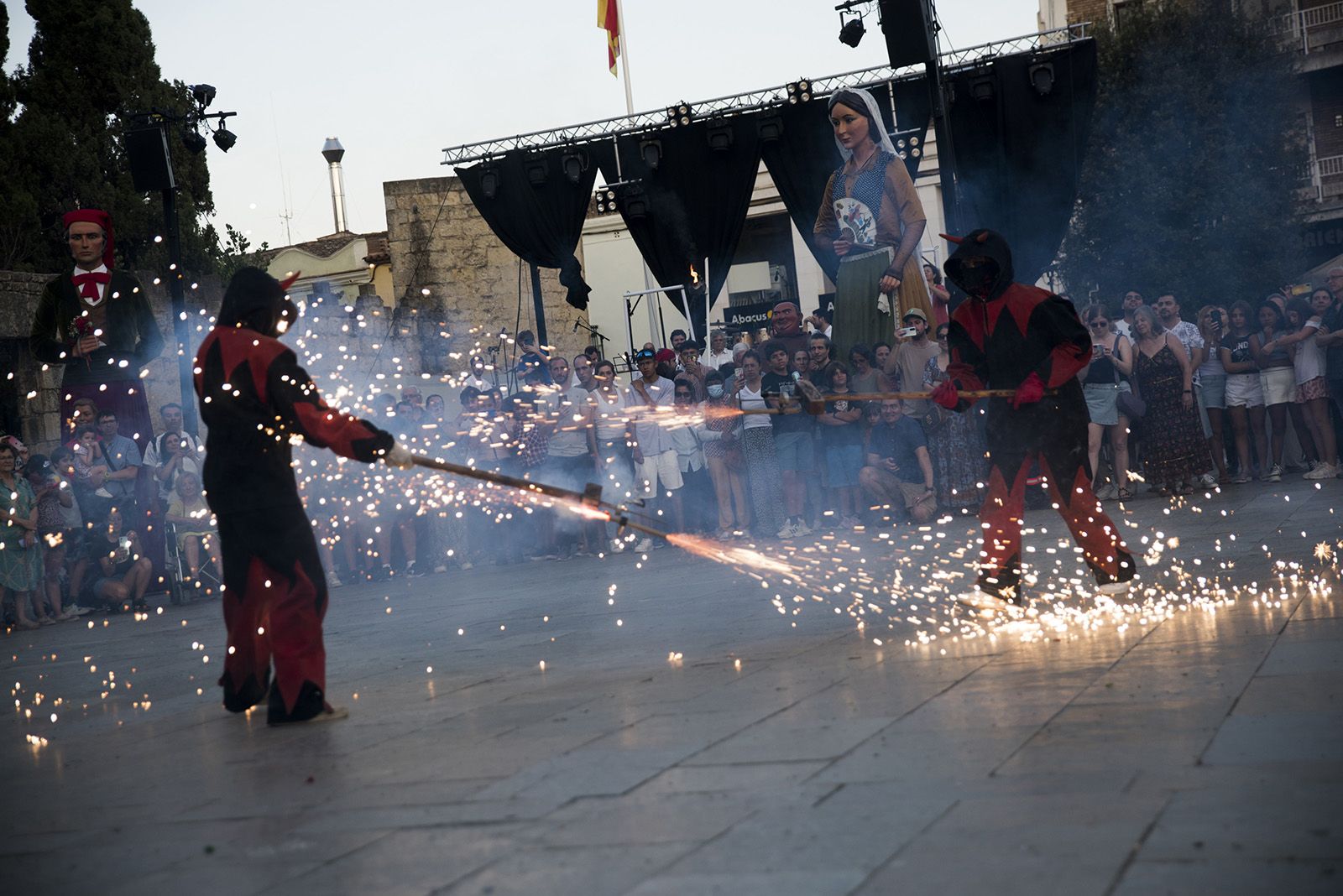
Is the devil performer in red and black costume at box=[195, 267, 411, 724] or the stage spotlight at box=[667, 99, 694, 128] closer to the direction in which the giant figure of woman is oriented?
the devil performer in red and black costume

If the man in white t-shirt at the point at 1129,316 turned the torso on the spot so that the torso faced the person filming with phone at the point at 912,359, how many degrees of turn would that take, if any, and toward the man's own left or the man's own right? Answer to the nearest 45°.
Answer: approximately 45° to the man's own right

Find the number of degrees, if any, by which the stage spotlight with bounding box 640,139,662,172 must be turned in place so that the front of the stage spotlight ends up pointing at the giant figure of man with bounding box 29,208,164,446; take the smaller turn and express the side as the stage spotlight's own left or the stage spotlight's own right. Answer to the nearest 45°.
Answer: approximately 45° to the stage spotlight's own right

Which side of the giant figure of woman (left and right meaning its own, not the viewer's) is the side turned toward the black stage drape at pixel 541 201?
right

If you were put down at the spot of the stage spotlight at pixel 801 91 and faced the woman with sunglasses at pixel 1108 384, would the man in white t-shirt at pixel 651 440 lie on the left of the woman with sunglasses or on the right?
right

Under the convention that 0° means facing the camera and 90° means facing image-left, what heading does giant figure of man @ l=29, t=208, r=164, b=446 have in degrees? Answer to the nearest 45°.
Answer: approximately 0°

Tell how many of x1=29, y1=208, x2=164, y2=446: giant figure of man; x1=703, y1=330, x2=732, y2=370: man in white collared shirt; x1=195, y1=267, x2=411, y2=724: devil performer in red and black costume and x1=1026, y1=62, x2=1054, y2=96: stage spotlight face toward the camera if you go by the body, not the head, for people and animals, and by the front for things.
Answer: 3

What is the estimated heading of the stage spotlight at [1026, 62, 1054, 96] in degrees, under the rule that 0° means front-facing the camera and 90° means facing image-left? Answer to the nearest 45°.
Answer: approximately 0°
